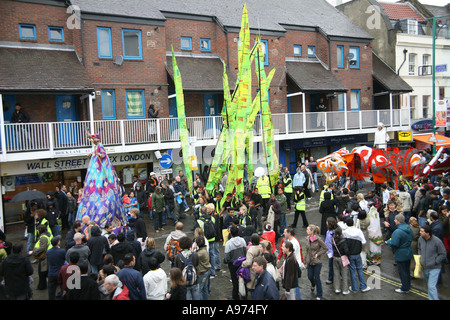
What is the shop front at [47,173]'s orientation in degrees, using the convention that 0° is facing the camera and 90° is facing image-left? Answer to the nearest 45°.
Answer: approximately 0°

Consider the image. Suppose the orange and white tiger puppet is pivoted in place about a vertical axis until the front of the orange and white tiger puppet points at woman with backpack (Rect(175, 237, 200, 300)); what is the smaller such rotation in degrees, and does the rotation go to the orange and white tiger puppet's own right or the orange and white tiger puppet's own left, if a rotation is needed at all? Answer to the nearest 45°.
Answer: approximately 90° to the orange and white tiger puppet's own left

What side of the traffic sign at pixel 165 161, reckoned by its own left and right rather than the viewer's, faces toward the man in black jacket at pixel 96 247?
front

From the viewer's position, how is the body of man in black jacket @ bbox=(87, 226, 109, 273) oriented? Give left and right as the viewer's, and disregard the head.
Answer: facing away from the viewer

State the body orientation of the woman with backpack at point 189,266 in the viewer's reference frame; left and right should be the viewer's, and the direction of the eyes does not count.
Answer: facing away from the viewer

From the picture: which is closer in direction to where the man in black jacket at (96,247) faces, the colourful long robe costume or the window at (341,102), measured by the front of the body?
the colourful long robe costume

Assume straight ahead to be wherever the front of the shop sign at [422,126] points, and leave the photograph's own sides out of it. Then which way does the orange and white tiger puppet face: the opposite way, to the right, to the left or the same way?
to the right

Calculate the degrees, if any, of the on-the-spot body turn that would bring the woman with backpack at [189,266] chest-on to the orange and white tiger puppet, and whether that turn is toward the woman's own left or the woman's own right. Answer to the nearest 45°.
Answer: approximately 45° to the woman's own right

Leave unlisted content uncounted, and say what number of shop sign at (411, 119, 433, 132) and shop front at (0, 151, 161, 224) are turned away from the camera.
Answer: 0

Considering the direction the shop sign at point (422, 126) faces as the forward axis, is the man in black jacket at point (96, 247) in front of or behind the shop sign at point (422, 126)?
in front

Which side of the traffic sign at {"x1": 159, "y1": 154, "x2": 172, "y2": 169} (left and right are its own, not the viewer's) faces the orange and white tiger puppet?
left

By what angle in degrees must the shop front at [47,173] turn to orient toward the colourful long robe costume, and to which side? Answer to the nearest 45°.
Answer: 0° — it already faces it

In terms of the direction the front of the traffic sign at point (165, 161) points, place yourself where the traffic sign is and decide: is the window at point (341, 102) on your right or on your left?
on your left
